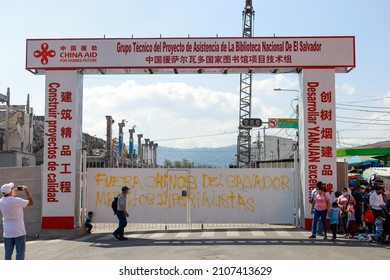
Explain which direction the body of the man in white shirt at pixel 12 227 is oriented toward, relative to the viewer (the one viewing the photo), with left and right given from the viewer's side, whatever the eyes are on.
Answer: facing away from the viewer and to the right of the viewer

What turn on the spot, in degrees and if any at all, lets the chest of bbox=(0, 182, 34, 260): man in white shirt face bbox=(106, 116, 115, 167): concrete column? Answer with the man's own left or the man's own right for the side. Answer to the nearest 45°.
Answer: approximately 45° to the man's own left
